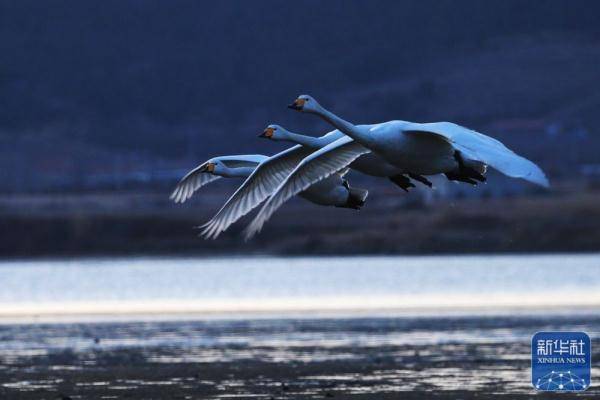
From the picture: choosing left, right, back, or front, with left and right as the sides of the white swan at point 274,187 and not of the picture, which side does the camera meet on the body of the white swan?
left

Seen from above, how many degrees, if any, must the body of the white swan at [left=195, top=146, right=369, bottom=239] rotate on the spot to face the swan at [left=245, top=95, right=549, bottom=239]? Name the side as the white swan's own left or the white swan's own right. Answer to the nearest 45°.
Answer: approximately 135° to the white swan's own left
